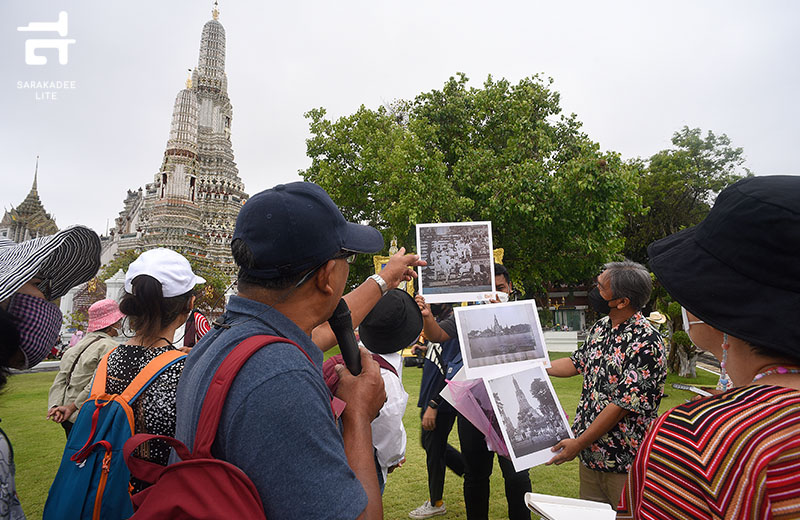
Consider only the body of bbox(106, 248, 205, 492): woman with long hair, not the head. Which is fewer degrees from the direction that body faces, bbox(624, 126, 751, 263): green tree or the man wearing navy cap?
the green tree

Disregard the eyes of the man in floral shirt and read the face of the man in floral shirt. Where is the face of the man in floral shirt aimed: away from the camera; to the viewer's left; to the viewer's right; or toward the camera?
to the viewer's left

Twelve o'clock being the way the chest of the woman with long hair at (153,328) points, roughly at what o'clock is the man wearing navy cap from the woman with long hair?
The man wearing navy cap is roughly at 4 o'clock from the woman with long hair.

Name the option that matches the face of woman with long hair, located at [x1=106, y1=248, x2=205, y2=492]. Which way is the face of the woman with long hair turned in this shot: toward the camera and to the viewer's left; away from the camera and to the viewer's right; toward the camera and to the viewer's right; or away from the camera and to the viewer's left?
away from the camera and to the viewer's right

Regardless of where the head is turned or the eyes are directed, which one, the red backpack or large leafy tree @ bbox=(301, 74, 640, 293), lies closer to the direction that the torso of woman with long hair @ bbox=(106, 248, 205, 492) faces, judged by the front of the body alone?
the large leafy tree

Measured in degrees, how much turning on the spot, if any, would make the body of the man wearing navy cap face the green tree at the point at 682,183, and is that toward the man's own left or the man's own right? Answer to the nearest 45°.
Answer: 0° — they already face it

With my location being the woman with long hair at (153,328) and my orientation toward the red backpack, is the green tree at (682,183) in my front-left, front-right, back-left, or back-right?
back-left

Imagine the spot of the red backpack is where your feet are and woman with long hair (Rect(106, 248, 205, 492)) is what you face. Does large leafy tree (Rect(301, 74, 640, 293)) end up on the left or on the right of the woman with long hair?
right

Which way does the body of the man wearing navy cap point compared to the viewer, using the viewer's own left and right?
facing away from the viewer and to the right of the viewer

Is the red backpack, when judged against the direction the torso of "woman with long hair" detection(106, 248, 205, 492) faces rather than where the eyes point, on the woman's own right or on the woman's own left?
on the woman's own right

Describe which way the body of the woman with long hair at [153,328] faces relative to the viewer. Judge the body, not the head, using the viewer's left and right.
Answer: facing away from the viewer and to the right of the viewer
